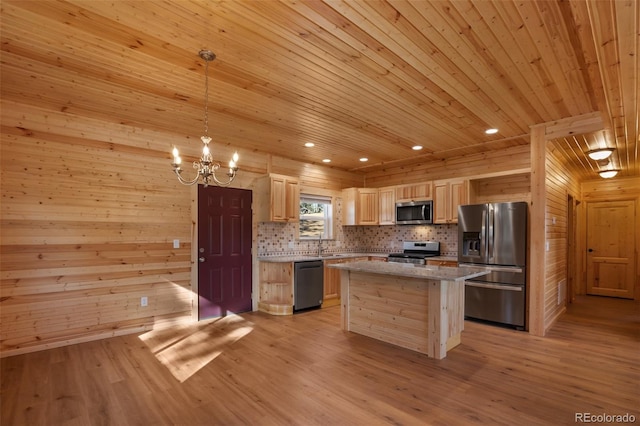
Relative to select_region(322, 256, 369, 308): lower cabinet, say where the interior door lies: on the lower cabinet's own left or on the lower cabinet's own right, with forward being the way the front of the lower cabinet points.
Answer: on the lower cabinet's own left

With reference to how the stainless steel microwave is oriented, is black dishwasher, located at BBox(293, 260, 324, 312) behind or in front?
in front

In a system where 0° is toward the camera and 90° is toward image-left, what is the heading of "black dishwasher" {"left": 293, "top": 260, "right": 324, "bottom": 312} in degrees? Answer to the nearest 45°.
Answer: approximately 315°

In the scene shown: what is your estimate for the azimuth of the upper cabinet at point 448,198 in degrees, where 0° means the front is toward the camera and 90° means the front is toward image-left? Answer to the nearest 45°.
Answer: approximately 45°

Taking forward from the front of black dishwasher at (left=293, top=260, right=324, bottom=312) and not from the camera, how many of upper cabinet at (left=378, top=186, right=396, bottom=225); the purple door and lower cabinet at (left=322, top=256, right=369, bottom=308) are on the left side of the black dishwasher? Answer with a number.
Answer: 2

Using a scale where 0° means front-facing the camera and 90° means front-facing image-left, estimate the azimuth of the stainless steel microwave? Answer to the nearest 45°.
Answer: approximately 45°

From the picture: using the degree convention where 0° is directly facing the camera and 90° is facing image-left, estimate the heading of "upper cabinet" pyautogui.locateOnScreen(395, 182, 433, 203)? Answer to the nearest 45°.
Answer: approximately 45°

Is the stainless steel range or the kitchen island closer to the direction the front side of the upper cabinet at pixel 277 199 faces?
the kitchen island

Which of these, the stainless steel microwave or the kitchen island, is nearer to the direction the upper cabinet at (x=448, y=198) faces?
the kitchen island
